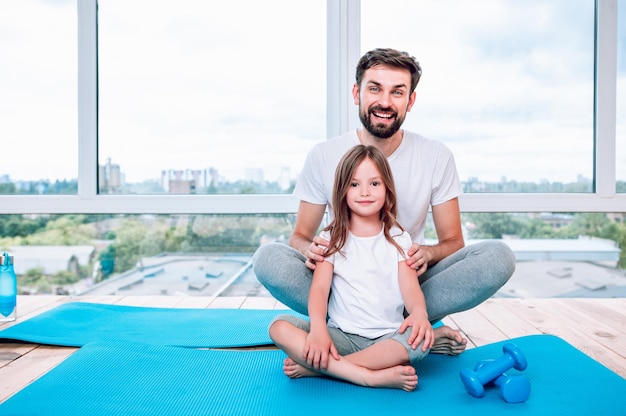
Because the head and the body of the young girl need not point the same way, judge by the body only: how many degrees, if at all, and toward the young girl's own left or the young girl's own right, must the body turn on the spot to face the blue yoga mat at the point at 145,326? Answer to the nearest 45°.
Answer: approximately 135° to the young girl's own right

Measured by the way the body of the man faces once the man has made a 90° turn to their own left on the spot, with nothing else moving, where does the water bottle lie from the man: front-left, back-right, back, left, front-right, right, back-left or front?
back

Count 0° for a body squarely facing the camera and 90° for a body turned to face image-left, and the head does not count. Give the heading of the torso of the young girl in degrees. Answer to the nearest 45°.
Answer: approximately 0°

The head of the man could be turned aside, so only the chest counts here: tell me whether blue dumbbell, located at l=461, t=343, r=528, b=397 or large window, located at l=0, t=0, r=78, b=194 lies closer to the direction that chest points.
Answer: the blue dumbbell

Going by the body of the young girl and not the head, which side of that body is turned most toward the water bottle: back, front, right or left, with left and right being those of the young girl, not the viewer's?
right

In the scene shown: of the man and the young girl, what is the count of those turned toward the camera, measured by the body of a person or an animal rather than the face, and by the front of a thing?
2

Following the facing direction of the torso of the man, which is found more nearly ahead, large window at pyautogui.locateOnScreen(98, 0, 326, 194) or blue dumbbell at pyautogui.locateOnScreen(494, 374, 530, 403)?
the blue dumbbell

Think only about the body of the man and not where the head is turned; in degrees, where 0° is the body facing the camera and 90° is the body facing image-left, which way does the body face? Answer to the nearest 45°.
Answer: approximately 0°
